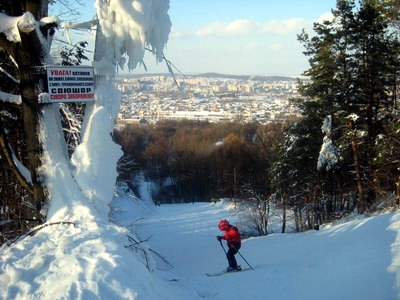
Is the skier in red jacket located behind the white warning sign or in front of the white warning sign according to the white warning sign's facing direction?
behind
